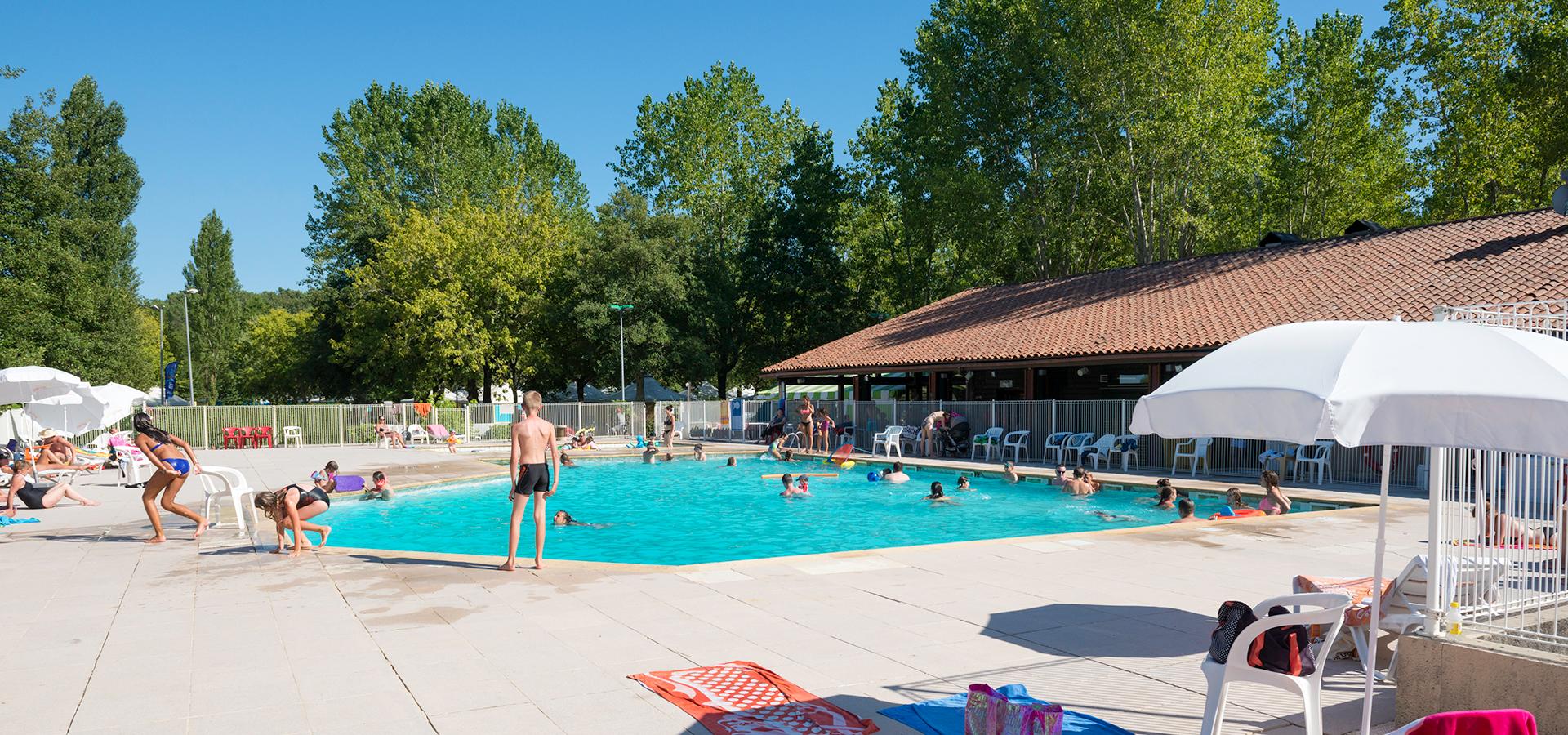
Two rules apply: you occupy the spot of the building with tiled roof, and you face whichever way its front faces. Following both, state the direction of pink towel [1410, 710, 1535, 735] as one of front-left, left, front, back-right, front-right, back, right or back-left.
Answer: front-left

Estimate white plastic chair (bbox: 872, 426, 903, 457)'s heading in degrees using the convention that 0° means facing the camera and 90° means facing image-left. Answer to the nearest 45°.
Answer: approximately 45°

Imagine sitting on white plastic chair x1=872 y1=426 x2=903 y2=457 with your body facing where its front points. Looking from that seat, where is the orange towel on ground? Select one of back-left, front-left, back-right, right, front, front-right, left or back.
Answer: front-left

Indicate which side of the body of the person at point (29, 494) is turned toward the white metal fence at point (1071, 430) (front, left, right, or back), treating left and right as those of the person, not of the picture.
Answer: front

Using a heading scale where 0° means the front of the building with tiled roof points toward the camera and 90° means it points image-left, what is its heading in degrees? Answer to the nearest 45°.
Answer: approximately 45°

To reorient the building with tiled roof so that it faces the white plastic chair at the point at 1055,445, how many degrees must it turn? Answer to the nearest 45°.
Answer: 0° — it already faces it

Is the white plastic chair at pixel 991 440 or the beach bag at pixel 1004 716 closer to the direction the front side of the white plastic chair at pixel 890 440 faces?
the beach bag

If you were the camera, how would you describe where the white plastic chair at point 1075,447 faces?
facing the viewer and to the left of the viewer

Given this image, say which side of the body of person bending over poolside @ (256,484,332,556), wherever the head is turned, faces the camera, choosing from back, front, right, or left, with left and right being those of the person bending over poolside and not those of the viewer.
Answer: left

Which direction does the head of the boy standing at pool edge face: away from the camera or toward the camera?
away from the camera

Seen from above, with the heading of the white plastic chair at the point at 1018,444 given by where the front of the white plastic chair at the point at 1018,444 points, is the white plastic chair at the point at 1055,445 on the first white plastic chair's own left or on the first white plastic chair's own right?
on the first white plastic chair's own left
